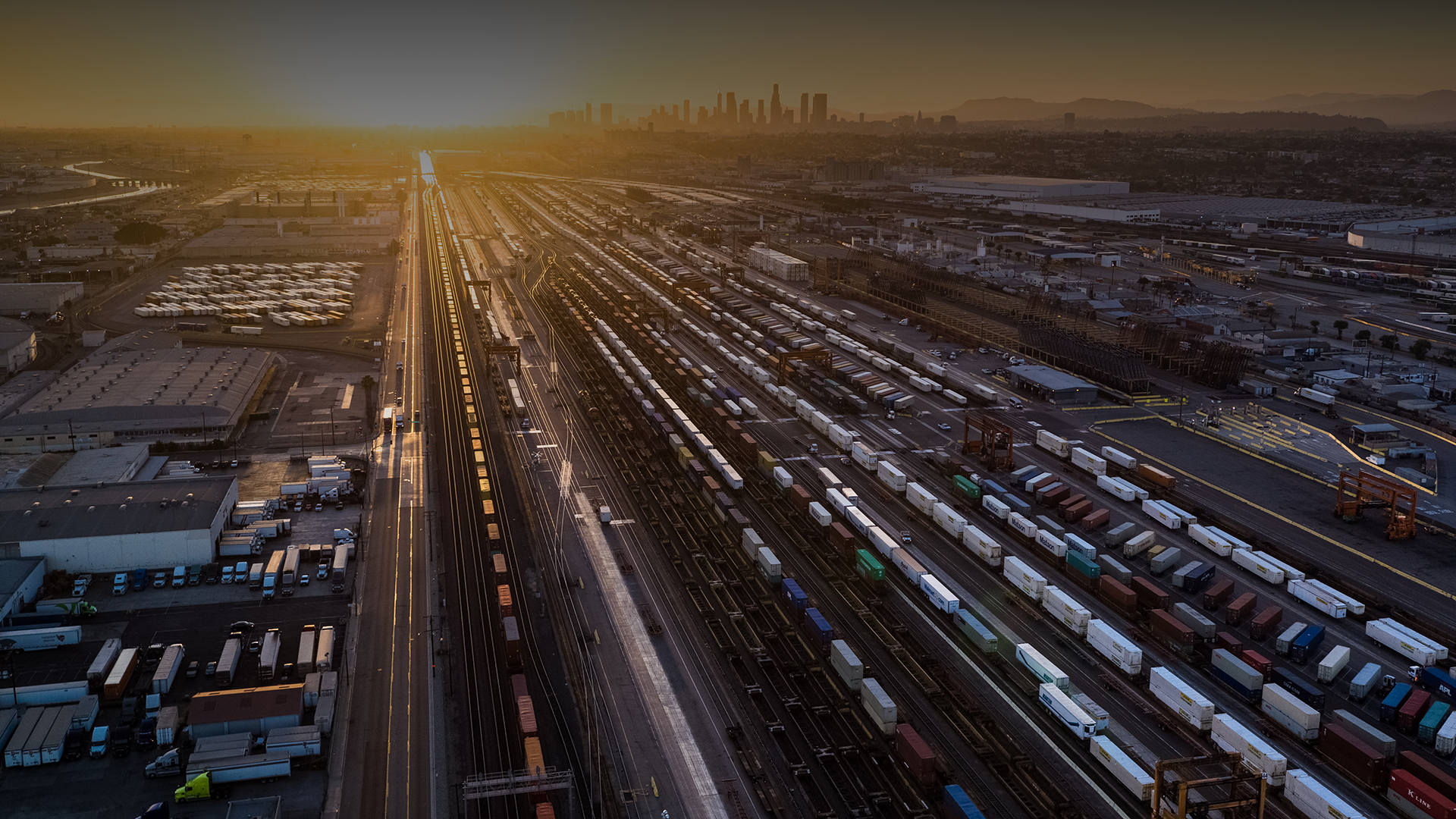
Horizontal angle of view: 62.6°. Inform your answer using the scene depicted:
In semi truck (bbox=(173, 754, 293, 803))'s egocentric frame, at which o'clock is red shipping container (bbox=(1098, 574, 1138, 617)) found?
The red shipping container is roughly at 6 o'clock from the semi truck.

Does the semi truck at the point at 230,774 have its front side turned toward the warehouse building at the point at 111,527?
no

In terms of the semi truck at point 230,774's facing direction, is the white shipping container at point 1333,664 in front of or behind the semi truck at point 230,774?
behind

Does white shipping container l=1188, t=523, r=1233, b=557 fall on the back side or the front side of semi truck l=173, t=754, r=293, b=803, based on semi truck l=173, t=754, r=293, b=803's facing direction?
on the back side

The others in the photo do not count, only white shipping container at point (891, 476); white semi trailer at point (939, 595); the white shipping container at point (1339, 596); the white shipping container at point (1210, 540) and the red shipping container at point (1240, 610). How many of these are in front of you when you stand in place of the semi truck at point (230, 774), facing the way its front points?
0

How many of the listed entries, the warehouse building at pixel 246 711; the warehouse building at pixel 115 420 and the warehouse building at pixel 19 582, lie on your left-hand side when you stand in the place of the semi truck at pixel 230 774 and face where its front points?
0

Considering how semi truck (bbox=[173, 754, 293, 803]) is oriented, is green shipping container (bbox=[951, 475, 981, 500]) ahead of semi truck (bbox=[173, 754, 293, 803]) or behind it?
behind

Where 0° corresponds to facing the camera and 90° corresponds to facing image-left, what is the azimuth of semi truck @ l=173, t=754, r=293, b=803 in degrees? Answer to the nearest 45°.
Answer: approximately 90°

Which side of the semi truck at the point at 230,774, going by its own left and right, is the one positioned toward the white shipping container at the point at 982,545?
back

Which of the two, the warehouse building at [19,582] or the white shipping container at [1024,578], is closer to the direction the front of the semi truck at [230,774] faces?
the warehouse building

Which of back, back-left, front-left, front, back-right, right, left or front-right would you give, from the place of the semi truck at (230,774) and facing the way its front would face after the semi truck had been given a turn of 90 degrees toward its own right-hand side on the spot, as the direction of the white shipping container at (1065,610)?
right

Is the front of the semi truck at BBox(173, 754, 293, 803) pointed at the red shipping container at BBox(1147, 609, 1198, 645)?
no

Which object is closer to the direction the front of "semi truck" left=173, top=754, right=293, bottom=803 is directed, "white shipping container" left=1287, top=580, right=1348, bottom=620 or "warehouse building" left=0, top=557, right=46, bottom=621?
the warehouse building

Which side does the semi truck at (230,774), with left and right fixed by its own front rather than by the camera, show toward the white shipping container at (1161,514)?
back

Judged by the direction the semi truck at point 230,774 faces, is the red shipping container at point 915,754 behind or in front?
behind

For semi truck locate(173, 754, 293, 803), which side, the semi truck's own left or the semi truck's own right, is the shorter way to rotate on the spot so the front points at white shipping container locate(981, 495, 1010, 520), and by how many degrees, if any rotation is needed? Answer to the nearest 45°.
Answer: approximately 180°

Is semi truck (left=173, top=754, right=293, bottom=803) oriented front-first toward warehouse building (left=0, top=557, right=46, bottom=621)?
no

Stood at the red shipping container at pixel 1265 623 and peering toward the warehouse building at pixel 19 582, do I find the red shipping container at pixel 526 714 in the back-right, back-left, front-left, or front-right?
front-left

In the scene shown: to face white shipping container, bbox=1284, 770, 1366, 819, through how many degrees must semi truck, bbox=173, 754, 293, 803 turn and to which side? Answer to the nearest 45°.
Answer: approximately 135° to its left

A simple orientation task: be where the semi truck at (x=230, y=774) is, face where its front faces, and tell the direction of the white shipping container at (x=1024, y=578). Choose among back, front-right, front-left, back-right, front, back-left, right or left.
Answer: back

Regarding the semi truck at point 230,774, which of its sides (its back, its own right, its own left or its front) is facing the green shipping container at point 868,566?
back
